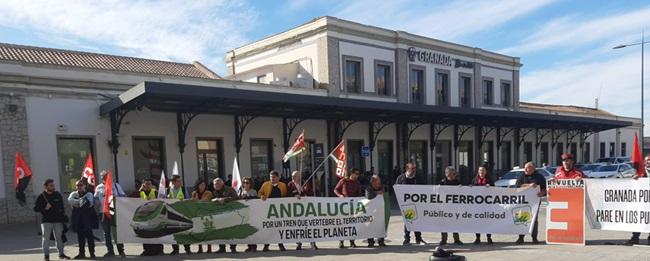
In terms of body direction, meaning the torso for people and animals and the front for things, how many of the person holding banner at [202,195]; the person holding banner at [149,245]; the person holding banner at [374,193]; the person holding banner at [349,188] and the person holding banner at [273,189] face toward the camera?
5

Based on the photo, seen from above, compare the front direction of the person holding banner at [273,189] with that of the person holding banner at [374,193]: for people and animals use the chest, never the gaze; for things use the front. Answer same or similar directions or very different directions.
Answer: same or similar directions

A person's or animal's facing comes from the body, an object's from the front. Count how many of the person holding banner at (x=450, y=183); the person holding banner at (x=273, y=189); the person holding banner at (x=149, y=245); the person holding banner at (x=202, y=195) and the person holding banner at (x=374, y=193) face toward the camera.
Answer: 5

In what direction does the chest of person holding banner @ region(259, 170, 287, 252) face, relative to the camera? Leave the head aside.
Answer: toward the camera

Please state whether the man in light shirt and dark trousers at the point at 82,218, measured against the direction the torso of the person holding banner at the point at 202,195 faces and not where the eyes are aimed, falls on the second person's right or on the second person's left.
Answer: on the second person's right

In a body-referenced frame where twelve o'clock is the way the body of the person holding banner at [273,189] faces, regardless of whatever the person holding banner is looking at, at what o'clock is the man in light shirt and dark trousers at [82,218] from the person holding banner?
The man in light shirt and dark trousers is roughly at 3 o'clock from the person holding banner.

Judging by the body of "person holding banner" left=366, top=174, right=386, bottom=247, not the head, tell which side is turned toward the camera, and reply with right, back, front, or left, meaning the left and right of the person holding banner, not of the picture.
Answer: front

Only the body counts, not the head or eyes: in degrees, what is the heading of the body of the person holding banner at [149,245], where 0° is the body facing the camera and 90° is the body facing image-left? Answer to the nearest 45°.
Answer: approximately 0°

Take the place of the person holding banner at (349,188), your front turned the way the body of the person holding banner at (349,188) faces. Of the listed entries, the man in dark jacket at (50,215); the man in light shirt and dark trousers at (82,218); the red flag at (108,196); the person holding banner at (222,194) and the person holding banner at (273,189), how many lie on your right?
5

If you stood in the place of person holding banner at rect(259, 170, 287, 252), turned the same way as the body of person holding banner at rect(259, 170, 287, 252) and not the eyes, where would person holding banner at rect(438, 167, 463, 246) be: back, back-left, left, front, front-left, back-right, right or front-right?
left

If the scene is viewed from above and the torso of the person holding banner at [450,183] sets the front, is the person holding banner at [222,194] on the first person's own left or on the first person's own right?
on the first person's own right

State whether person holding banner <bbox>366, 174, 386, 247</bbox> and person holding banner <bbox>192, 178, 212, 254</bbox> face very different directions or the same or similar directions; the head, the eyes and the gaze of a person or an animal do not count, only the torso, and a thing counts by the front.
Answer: same or similar directions

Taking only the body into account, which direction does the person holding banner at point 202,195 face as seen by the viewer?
toward the camera

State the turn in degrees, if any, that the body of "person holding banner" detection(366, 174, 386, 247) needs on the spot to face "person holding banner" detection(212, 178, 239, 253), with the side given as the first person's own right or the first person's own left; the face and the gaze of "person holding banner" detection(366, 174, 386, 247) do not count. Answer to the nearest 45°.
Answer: approximately 90° to the first person's own right
